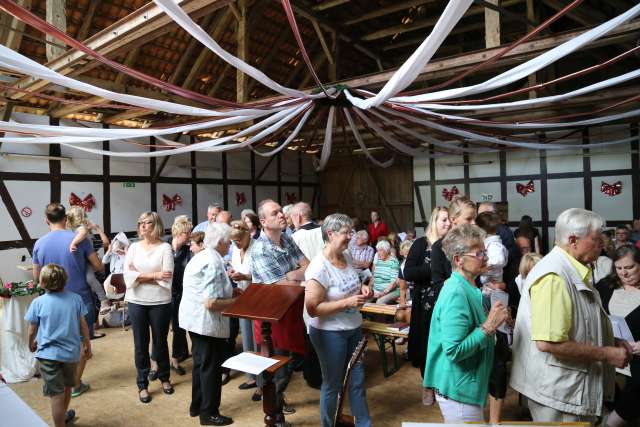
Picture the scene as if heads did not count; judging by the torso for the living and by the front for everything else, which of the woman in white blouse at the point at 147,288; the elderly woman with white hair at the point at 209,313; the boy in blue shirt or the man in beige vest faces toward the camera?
the woman in white blouse

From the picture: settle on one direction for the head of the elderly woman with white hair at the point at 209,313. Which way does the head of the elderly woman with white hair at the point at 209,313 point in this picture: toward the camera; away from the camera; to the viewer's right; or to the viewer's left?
to the viewer's right

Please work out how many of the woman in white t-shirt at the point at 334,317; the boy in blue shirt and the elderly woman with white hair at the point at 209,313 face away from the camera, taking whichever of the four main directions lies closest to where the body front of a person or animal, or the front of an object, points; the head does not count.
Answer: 1

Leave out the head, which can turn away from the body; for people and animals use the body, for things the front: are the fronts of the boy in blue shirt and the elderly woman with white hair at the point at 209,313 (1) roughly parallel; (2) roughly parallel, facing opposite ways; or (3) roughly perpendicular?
roughly perpendicular

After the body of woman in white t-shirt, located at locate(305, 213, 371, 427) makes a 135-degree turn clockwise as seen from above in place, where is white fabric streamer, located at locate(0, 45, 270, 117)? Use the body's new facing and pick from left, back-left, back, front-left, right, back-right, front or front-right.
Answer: front

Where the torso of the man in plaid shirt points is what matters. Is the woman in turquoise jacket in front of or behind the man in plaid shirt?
in front

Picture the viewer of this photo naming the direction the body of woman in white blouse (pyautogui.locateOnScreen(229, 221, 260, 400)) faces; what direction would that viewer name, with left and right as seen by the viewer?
facing the viewer and to the left of the viewer

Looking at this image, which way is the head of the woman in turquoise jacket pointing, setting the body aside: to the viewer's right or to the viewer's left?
to the viewer's right

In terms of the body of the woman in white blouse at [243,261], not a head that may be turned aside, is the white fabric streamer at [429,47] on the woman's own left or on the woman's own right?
on the woman's own left

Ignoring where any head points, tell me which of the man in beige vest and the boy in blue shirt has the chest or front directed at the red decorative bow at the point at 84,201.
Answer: the boy in blue shirt

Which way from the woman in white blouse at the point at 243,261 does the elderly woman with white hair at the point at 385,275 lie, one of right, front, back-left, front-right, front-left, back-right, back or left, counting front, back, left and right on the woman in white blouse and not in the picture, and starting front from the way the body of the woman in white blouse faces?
back

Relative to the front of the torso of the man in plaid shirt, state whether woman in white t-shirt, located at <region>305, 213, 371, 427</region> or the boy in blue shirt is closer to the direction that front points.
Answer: the woman in white t-shirt
